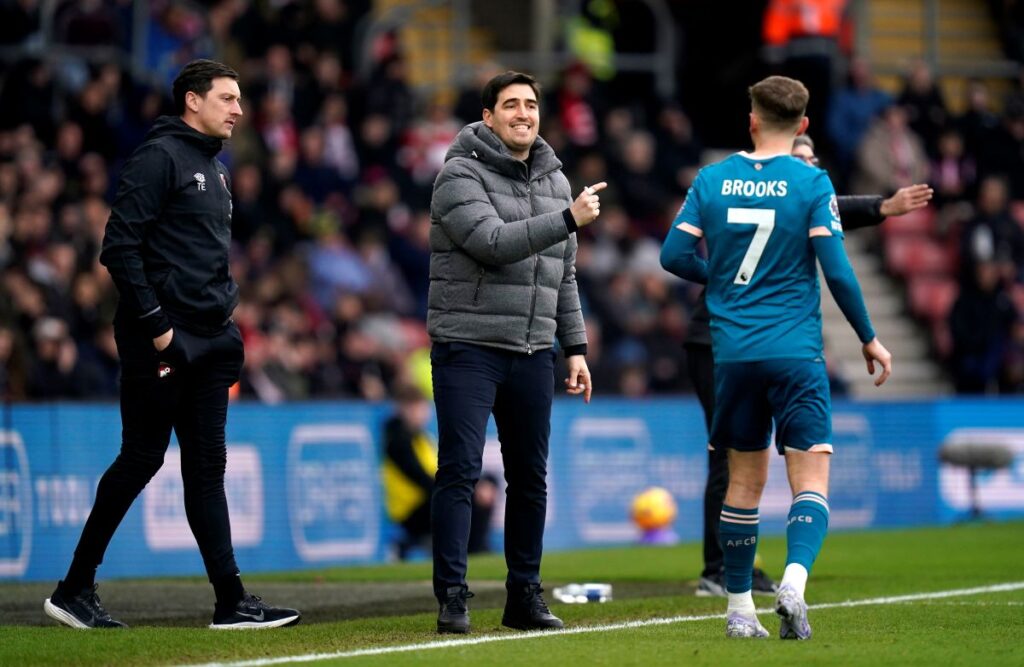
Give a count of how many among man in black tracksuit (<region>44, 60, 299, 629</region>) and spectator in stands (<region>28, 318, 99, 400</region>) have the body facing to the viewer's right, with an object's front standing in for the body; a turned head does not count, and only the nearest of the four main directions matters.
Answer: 1

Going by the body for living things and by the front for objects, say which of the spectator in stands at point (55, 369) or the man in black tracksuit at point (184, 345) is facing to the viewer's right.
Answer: the man in black tracksuit

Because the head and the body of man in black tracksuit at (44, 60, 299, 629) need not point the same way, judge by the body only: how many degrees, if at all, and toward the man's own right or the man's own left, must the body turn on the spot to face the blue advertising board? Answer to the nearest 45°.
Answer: approximately 90° to the man's own left

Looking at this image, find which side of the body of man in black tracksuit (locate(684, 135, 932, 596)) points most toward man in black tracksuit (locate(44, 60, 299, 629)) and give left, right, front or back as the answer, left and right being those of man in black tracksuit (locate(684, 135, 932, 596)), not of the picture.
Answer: right

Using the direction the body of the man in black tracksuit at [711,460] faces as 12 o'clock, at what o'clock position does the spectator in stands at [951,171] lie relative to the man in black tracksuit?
The spectator in stands is roughly at 8 o'clock from the man in black tracksuit.

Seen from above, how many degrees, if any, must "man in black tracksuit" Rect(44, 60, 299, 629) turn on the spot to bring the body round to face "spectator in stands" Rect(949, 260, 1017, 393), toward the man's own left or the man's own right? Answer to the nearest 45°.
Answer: approximately 45° to the man's own left

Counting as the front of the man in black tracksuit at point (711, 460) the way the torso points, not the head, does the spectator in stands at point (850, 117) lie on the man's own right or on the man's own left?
on the man's own left

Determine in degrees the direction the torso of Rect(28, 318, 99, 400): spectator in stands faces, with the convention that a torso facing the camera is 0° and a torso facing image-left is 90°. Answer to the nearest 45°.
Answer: approximately 0°

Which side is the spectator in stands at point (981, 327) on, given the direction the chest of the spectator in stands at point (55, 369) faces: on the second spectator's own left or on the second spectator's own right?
on the second spectator's own left

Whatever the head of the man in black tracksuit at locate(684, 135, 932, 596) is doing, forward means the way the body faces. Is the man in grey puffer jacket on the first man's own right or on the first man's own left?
on the first man's own right

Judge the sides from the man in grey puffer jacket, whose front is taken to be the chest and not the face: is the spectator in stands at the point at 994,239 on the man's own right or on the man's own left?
on the man's own left

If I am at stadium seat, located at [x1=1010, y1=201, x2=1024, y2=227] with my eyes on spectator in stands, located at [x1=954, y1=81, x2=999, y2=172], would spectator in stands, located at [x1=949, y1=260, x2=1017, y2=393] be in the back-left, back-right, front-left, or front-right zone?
back-left

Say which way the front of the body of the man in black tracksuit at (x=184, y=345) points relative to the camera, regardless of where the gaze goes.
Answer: to the viewer's right
